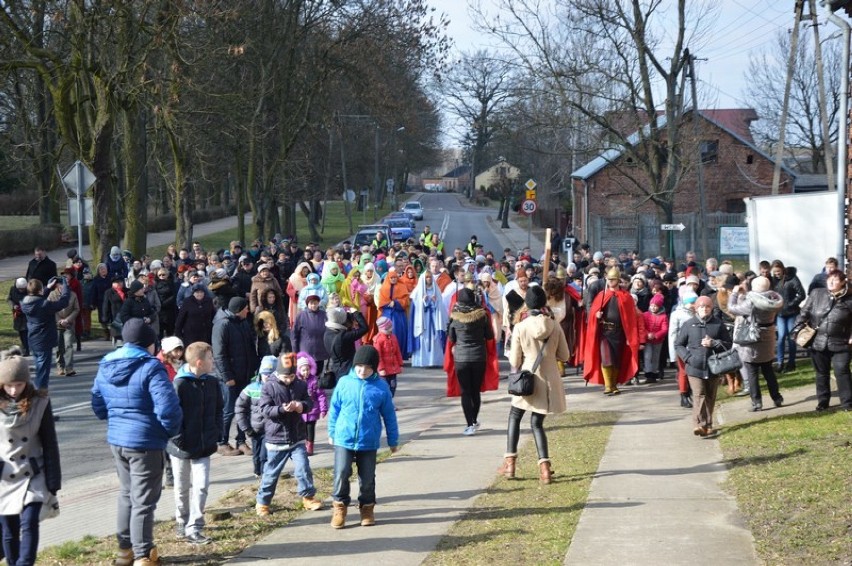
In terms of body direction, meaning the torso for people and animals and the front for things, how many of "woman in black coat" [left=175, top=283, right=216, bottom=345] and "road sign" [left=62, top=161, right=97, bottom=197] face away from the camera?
1

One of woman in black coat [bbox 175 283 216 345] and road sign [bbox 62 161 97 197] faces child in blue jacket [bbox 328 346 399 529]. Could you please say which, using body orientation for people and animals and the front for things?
the woman in black coat

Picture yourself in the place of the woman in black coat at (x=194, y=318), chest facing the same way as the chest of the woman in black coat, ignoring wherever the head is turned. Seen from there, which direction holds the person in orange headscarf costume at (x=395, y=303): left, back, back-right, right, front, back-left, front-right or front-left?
back-left

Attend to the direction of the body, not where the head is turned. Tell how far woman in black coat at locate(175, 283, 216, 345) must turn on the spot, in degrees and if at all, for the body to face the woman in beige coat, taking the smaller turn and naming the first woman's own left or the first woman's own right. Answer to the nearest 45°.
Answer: approximately 45° to the first woman's own left

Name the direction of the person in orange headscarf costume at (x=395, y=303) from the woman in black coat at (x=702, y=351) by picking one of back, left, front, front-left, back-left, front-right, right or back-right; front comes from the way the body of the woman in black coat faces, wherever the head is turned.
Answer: back-right

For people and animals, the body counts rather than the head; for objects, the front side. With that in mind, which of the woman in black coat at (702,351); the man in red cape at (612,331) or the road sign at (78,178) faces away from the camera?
the road sign

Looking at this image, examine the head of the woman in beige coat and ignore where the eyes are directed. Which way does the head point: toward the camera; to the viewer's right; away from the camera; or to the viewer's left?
away from the camera

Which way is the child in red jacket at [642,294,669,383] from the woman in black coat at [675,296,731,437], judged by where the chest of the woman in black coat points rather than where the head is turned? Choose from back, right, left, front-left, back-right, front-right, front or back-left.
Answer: back

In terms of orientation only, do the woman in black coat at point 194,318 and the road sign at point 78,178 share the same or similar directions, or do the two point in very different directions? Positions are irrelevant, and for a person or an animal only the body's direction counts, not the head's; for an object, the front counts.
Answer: very different directions

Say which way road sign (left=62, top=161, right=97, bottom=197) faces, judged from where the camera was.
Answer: facing away from the viewer

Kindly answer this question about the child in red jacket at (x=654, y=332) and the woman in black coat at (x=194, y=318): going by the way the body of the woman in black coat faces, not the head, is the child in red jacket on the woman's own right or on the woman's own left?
on the woman's own left
